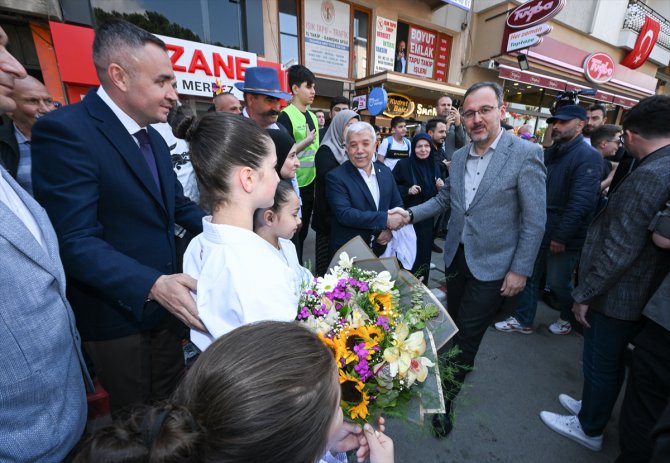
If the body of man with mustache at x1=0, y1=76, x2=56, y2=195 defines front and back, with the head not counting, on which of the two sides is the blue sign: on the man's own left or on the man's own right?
on the man's own left

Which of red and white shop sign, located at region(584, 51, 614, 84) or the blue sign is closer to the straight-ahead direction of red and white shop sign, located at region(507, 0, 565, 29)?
the blue sign

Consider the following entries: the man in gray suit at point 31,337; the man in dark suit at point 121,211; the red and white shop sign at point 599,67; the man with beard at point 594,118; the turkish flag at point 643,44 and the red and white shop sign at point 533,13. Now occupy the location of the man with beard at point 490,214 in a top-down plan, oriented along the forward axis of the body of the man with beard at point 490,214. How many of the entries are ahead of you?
2

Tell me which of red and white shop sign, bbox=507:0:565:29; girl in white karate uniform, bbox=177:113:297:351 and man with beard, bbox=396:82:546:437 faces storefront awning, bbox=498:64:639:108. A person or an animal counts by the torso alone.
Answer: the girl in white karate uniform

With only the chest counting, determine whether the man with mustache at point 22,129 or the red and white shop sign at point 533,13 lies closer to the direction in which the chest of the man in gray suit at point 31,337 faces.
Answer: the red and white shop sign

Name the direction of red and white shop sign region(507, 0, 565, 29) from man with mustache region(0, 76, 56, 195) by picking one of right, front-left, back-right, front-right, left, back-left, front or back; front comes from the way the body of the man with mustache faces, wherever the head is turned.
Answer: front-left

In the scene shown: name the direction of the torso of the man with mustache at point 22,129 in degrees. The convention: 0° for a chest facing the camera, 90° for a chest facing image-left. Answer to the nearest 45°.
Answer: approximately 315°

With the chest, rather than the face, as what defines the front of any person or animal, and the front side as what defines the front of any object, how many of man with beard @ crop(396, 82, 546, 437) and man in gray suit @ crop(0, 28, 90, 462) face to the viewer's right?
1

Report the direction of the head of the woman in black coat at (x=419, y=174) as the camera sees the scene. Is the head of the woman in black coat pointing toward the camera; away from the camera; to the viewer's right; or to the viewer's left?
toward the camera

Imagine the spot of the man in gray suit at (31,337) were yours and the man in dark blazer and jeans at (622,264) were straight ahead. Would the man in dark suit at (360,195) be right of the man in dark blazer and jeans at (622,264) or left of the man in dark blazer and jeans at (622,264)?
left

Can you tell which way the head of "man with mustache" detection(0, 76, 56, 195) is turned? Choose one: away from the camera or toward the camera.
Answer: toward the camera

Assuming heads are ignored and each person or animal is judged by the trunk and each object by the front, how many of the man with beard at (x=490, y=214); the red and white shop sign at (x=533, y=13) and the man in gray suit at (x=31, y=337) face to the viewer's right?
1

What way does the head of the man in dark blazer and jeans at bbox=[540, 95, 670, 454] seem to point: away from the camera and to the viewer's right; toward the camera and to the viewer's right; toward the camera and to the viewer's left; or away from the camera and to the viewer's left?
away from the camera and to the viewer's left

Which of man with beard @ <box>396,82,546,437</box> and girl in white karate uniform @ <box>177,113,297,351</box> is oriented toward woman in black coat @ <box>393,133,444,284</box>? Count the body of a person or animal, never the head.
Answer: the girl in white karate uniform

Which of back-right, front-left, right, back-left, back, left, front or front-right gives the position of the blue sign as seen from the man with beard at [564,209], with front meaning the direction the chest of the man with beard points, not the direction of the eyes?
front-right

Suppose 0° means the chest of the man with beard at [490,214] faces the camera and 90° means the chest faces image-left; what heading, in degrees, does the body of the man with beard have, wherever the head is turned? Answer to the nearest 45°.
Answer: approximately 45°

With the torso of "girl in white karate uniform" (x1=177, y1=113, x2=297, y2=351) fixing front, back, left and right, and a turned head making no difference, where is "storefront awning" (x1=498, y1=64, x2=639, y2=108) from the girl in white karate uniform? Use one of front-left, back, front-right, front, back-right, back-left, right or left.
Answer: front

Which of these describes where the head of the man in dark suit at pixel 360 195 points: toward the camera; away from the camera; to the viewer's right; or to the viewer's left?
toward the camera

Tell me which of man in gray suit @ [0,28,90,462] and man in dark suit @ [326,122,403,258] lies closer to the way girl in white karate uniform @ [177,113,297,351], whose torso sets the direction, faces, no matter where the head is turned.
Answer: the man in dark suit

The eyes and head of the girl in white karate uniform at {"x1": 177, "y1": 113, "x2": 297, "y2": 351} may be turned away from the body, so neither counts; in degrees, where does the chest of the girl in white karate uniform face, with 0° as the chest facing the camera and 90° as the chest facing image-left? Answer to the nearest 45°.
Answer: approximately 225°

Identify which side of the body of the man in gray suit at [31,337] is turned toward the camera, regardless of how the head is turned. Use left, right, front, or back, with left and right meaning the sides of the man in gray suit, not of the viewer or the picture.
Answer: right
